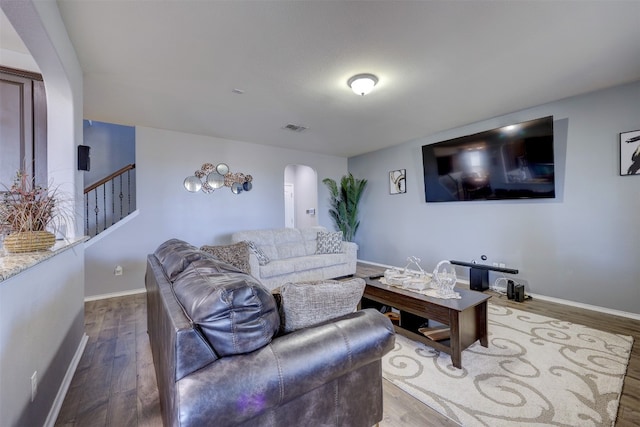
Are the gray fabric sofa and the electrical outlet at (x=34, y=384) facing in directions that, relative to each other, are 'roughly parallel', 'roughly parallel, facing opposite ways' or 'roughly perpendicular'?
roughly perpendicular

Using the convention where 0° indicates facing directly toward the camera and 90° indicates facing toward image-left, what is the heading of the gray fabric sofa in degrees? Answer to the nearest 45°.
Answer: approximately 315°

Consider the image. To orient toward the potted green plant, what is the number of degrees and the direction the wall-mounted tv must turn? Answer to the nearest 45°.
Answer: approximately 45° to its right

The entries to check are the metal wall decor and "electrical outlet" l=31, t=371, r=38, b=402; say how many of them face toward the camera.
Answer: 1

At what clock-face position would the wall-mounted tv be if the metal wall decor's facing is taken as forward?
The wall-mounted tv is roughly at 10 o'clock from the metal wall decor.

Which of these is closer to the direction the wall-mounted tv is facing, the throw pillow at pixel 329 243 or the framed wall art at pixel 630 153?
the throw pillow

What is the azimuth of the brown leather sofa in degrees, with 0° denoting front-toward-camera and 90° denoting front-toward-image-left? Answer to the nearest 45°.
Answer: approximately 225°

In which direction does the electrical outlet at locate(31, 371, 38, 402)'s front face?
to the viewer's right

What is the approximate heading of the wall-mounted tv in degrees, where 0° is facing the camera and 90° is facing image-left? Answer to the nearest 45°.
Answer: approximately 45°

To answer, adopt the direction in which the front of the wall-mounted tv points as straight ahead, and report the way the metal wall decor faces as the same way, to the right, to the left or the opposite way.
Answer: to the left
